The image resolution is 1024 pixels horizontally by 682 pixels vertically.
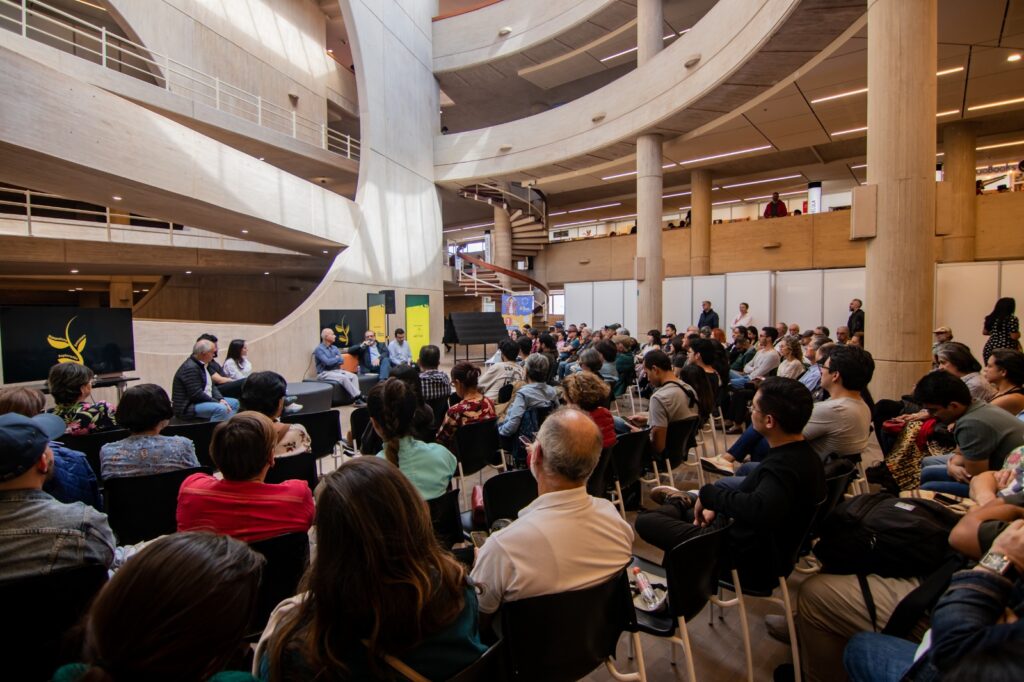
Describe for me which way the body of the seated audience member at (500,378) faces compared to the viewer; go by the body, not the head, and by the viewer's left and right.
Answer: facing away from the viewer and to the left of the viewer

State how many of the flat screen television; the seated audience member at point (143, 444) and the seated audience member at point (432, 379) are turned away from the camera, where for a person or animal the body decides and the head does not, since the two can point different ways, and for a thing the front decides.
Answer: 2

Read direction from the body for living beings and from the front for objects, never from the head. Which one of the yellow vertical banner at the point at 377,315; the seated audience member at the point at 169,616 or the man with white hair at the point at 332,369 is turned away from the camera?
the seated audience member

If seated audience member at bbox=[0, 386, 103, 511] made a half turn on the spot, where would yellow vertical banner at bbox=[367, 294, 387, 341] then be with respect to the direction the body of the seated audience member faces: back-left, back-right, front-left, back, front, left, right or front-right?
back-left

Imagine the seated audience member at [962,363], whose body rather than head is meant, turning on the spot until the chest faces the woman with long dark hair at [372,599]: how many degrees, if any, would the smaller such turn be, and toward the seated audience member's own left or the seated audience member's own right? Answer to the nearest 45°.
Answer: approximately 90° to the seated audience member's own left

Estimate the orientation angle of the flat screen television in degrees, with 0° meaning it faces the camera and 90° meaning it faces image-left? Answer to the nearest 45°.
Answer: approximately 0°

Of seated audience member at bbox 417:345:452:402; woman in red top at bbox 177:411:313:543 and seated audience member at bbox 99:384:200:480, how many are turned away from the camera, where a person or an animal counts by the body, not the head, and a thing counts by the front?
3

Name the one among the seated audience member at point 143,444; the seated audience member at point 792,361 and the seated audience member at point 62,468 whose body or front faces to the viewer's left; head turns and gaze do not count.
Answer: the seated audience member at point 792,361

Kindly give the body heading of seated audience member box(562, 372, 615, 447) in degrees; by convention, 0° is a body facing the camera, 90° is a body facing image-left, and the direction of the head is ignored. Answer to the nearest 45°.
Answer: approximately 135°

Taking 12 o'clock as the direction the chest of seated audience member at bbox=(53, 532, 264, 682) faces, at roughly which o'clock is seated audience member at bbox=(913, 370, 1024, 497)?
seated audience member at bbox=(913, 370, 1024, 497) is roughly at 3 o'clock from seated audience member at bbox=(53, 532, 264, 682).

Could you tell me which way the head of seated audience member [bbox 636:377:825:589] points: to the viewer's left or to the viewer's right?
to the viewer's left

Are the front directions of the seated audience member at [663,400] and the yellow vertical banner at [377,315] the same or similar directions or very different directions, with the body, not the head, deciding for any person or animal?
very different directions

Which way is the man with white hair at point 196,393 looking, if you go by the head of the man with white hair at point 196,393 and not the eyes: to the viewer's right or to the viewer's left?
to the viewer's right

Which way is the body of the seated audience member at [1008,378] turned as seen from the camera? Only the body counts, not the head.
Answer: to the viewer's left

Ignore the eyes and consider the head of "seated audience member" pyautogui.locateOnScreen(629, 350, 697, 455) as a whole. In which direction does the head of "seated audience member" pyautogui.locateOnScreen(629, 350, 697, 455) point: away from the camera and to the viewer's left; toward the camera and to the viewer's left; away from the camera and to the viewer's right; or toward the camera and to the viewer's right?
away from the camera and to the viewer's left

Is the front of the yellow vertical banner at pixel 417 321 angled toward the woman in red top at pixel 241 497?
yes

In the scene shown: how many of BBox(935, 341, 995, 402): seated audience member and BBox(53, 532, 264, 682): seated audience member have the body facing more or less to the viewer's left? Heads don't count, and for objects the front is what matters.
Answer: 1
